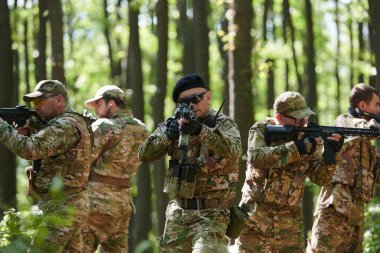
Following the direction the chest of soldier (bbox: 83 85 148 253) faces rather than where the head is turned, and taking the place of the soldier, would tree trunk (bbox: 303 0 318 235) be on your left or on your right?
on your right

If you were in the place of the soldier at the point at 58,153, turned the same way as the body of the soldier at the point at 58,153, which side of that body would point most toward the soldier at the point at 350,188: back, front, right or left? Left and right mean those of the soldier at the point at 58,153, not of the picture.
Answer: back

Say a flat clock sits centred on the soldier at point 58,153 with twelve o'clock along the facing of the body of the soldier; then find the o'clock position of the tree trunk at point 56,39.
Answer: The tree trunk is roughly at 3 o'clock from the soldier.

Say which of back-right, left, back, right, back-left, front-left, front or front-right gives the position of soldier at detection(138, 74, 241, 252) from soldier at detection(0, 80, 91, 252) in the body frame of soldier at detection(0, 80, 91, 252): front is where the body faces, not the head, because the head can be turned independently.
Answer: back-left

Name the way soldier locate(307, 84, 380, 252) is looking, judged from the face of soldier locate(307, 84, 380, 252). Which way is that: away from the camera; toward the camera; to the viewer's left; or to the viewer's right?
to the viewer's right

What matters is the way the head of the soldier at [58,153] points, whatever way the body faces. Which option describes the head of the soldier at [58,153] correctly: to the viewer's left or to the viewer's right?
to the viewer's left

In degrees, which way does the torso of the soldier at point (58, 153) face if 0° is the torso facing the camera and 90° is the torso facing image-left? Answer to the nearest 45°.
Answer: approximately 90°

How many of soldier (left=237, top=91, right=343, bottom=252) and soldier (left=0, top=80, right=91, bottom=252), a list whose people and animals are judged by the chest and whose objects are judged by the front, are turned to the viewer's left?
1

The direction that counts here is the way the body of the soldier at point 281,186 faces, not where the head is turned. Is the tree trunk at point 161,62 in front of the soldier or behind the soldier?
behind

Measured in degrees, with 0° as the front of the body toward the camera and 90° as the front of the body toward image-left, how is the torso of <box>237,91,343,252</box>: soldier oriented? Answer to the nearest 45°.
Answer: approximately 315°

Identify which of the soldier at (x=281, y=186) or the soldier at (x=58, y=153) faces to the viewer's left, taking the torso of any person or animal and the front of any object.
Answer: the soldier at (x=58, y=153)

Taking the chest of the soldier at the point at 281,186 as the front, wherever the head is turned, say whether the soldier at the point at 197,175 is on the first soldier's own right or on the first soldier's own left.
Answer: on the first soldier's own right

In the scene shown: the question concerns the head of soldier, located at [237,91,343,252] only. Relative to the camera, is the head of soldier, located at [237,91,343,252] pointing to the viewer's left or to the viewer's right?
to the viewer's right

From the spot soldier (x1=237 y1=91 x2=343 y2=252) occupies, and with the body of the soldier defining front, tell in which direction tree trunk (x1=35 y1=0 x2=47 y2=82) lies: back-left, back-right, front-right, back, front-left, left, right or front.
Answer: back
